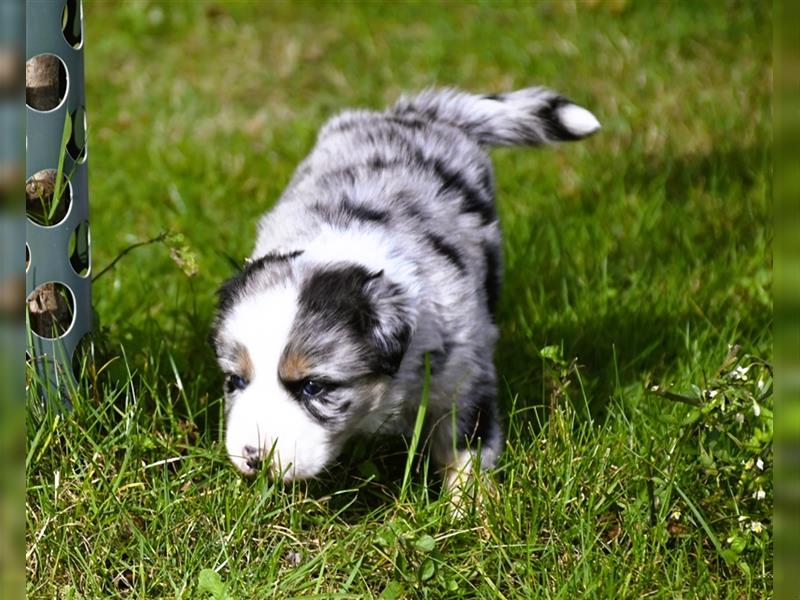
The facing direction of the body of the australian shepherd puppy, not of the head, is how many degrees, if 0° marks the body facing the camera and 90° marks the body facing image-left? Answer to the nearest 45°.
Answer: approximately 45°
